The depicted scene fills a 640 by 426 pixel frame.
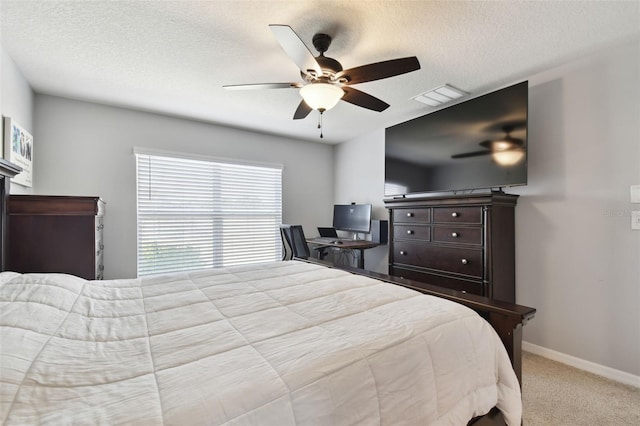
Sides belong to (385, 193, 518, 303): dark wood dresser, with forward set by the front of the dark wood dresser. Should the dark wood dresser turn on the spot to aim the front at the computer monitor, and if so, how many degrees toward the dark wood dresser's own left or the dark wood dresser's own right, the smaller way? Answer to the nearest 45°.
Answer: approximately 90° to the dark wood dresser's own right

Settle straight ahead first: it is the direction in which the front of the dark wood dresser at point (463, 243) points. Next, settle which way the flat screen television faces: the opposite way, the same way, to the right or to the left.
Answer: the same way

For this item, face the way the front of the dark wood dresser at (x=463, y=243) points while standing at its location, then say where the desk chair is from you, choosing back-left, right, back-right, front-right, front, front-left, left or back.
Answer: front-right

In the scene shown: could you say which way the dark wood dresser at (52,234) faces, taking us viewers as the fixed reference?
facing to the right of the viewer

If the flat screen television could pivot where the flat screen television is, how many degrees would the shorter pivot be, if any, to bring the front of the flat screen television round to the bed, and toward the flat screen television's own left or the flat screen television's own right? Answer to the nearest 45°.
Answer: approximately 45° to the flat screen television's own left

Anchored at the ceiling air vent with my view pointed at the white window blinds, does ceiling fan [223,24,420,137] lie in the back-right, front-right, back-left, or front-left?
front-left

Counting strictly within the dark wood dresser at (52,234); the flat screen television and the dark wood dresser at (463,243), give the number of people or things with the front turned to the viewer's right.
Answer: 1

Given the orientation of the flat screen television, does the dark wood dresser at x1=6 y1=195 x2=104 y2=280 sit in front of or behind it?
in front

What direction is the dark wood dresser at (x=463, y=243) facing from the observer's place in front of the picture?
facing the viewer and to the left of the viewer

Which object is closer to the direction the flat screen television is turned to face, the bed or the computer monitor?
the bed

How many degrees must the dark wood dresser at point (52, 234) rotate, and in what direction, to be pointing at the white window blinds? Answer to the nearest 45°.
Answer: approximately 45° to its left
